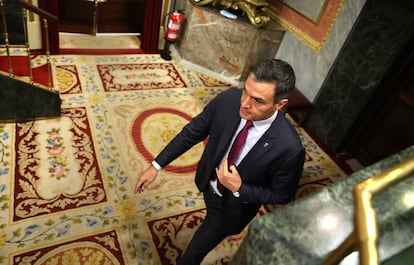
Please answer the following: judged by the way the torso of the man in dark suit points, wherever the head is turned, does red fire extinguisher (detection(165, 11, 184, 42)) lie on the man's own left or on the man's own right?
on the man's own right

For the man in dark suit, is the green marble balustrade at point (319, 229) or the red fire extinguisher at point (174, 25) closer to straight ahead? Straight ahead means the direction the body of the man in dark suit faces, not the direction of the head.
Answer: the green marble balustrade

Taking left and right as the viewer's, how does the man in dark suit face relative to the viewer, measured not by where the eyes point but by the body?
facing the viewer and to the left of the viewer

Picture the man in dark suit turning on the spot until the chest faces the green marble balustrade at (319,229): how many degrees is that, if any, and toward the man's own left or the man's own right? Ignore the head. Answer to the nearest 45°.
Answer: approximately 45° to the man's own left
